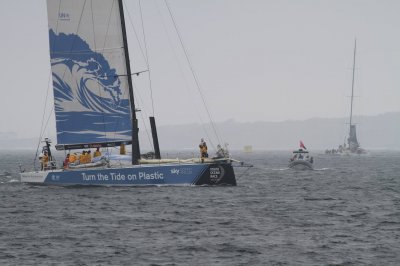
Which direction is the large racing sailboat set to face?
to the viewer's right
